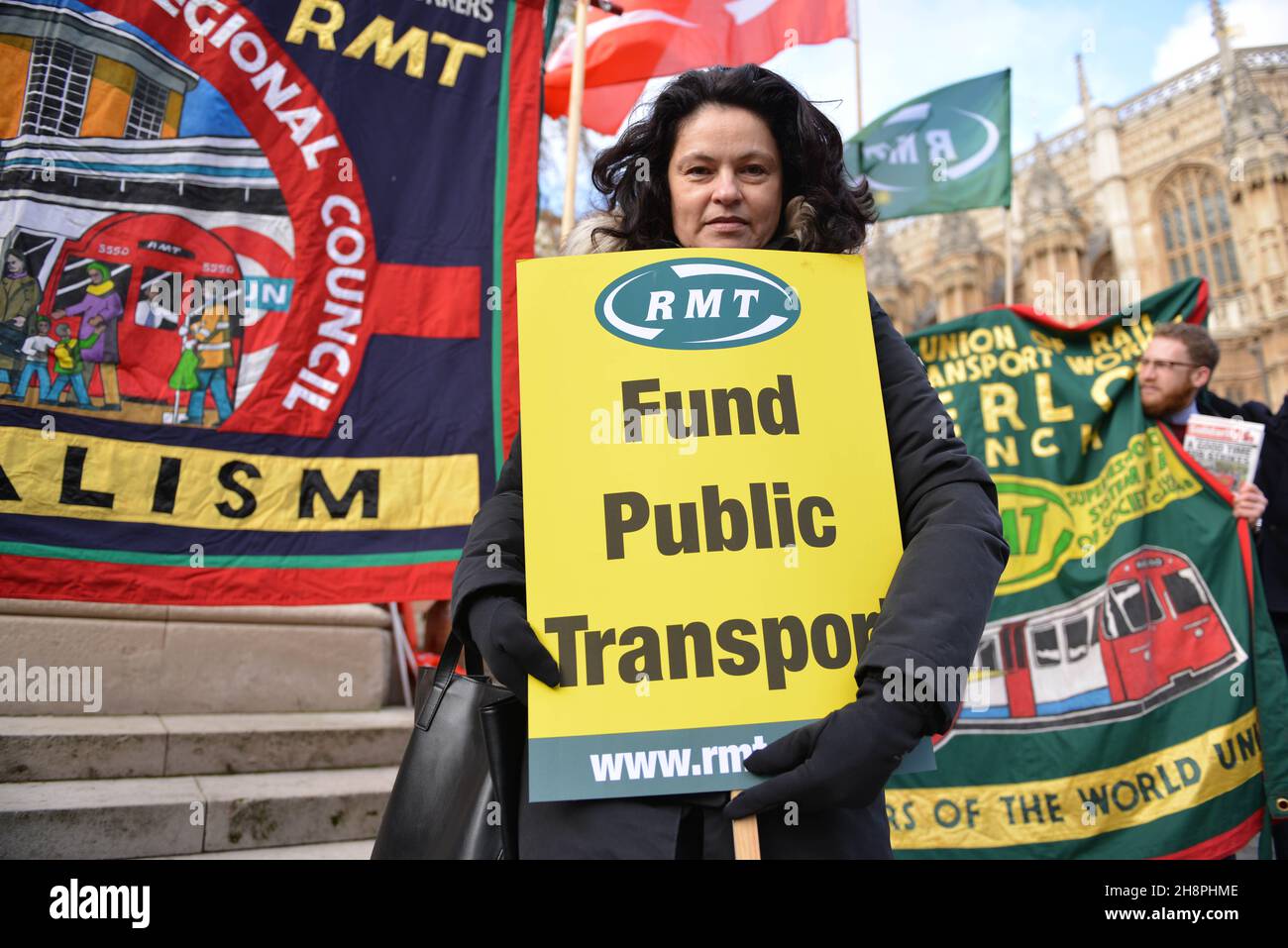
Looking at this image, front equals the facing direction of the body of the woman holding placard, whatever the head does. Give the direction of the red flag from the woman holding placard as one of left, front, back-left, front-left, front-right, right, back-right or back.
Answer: back

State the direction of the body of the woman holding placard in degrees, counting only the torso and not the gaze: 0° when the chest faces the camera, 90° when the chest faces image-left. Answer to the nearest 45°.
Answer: approximately 0°

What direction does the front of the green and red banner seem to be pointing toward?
toward the camera

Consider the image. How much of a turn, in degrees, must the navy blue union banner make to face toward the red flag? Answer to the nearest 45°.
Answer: approximately 135° to its left

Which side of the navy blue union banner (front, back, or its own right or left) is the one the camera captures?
front

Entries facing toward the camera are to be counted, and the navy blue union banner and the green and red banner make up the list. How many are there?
2

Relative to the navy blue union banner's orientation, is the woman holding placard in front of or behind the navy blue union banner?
in front

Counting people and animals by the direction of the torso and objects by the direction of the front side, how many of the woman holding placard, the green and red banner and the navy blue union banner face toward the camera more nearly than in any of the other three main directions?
3
